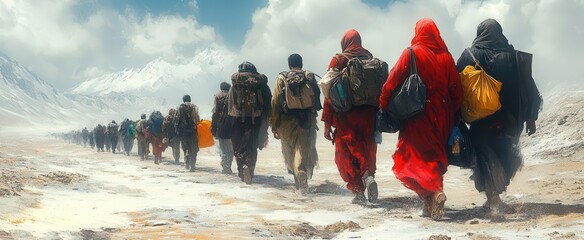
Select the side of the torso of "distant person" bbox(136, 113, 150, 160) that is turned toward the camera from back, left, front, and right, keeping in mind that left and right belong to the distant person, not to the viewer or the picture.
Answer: back

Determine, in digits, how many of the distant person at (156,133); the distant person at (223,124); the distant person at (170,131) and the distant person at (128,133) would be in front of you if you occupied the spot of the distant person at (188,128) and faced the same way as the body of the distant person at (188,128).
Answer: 3

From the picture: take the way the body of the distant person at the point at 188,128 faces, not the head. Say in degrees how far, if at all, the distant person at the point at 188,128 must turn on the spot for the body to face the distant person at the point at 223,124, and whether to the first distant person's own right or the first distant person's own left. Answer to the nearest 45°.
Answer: approximately 180°

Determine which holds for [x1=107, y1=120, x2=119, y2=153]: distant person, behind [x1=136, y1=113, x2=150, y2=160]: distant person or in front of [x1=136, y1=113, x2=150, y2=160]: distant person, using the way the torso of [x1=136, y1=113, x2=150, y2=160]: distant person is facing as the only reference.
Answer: in front

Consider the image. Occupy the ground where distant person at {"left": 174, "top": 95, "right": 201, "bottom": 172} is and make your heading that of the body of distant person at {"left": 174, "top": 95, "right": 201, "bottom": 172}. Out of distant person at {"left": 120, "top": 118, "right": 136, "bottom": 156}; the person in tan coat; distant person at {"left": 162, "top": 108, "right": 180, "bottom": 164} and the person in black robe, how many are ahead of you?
2

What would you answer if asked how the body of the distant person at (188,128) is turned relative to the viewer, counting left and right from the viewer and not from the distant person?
facing away from the viewer

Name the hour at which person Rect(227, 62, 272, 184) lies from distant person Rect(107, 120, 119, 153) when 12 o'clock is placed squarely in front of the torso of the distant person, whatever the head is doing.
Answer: The person is roughly at 6 o'clock from the distant person.

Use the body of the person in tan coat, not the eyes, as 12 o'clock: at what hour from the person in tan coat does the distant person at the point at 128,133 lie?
The distant person is roughly at 11 o'clock from the person in tan coat.

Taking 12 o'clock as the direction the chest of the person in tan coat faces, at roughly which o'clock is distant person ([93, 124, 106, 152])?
The distant person is roughly at 11 o'clock from the person in tan coat.

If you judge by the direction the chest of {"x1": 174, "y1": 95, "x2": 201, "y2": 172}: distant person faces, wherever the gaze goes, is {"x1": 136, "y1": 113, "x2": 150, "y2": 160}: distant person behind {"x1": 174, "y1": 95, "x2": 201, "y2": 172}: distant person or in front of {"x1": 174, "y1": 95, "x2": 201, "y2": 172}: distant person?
in front

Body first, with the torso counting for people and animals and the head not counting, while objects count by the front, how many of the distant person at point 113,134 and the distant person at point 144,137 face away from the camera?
2

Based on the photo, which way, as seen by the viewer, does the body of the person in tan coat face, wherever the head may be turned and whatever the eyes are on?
away from the camera

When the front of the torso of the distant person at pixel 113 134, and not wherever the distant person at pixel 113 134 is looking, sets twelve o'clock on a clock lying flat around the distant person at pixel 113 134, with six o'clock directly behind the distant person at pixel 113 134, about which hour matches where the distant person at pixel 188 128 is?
the distant person at pixel 188 128 is roughly at 6 o'clock from the distant person at pixel 113 134.

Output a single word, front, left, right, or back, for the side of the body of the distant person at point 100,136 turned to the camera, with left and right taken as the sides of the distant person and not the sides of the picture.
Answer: back

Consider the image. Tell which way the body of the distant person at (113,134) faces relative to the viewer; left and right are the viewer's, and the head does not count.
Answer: facing away from the viewer

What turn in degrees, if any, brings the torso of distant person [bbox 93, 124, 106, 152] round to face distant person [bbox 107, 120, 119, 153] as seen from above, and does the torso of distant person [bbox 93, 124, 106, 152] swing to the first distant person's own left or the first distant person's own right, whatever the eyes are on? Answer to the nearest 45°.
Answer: approximately 180°
